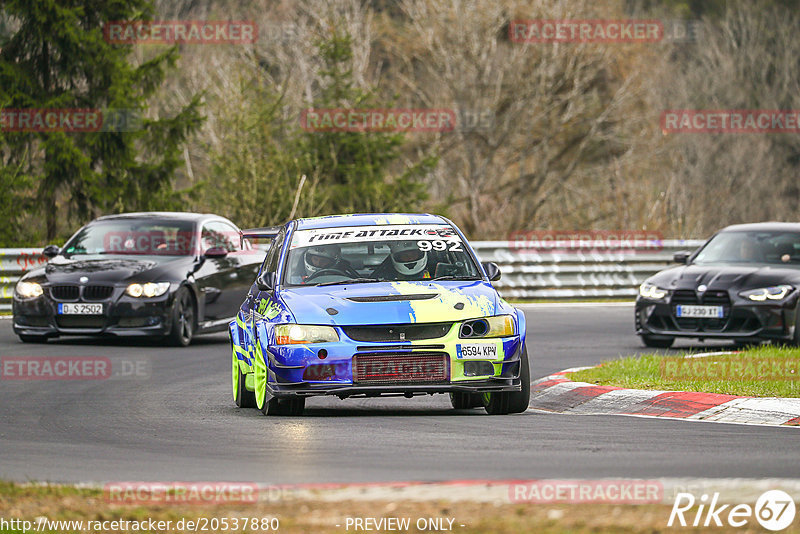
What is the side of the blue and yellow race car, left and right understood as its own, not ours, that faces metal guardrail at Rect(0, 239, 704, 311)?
back

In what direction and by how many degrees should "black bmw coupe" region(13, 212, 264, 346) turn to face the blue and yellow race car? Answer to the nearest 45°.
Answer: approximately 45° to its left

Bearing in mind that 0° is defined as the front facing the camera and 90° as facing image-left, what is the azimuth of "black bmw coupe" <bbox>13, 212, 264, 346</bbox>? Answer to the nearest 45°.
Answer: approximately 45°

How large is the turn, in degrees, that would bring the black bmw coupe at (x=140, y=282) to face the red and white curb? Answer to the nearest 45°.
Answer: approximately 90° to its left

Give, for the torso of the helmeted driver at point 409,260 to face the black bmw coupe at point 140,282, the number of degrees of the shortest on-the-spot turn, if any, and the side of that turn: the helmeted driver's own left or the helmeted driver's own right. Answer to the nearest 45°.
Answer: approximately 135° to the helmeted driver's own right

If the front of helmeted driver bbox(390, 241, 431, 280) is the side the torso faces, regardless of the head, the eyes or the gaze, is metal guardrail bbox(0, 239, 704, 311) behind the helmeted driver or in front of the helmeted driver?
behind

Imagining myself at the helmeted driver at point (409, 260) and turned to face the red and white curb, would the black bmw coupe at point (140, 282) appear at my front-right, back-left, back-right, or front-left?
back-left

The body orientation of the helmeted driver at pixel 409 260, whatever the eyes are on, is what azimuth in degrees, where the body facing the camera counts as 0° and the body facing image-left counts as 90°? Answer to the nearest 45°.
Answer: approximately 0°

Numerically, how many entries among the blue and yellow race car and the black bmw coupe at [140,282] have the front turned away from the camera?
0
